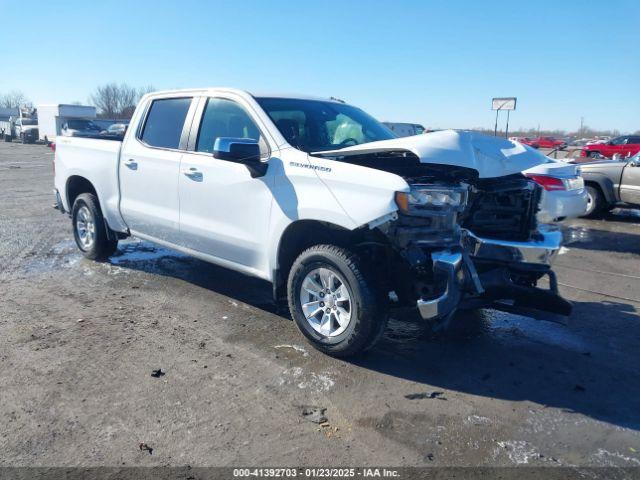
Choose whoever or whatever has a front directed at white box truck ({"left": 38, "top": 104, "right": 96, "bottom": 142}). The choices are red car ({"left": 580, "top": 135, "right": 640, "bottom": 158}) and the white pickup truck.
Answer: the red car

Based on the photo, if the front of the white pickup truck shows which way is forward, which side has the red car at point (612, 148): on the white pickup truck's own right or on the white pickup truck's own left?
on the white pickup truck's own left

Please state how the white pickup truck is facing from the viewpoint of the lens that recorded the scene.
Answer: facing the viewer and to the right of the viewer

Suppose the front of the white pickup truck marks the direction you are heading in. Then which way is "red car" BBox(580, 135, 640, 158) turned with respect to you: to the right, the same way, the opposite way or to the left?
the opposite way

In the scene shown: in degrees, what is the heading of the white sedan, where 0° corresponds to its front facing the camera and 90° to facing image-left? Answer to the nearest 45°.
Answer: approximately 135°

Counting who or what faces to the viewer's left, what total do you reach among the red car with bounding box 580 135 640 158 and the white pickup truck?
1

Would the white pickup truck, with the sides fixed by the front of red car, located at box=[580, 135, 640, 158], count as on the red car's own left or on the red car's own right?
on the red car's own left

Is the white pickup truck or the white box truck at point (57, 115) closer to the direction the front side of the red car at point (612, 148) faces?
the white box truck

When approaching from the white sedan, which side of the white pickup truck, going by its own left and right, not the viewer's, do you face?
left

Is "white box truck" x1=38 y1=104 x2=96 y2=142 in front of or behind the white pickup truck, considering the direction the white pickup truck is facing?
behind
